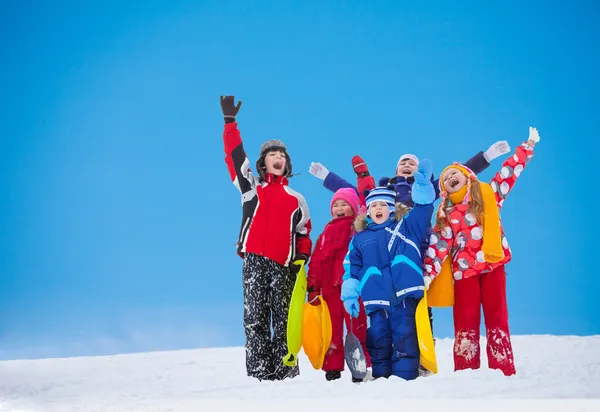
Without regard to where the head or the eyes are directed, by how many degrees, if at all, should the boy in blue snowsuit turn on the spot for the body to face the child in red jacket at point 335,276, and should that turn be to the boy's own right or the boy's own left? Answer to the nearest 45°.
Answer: approximately 135° to the boy's own right

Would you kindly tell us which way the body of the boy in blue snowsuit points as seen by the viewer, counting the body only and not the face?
toward the camera

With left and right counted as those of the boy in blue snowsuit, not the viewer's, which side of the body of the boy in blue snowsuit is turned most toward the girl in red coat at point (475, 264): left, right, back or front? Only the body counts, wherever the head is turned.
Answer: left

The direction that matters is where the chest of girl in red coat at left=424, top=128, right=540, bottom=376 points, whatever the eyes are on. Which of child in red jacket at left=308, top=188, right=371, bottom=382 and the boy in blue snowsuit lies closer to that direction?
the boy in blue snowsuit

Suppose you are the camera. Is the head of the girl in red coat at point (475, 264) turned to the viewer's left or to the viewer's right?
to the viewer's left

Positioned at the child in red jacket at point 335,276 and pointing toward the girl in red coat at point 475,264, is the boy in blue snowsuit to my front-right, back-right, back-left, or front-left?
front-right

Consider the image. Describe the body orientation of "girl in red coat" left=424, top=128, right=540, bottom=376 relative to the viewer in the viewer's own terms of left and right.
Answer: facing the viewer

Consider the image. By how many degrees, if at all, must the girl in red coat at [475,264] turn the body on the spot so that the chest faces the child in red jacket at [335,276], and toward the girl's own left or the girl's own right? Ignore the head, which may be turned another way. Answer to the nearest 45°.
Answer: approximately 90° to the girl's own right

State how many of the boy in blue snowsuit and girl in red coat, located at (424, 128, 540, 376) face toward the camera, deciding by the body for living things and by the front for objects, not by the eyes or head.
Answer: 2
